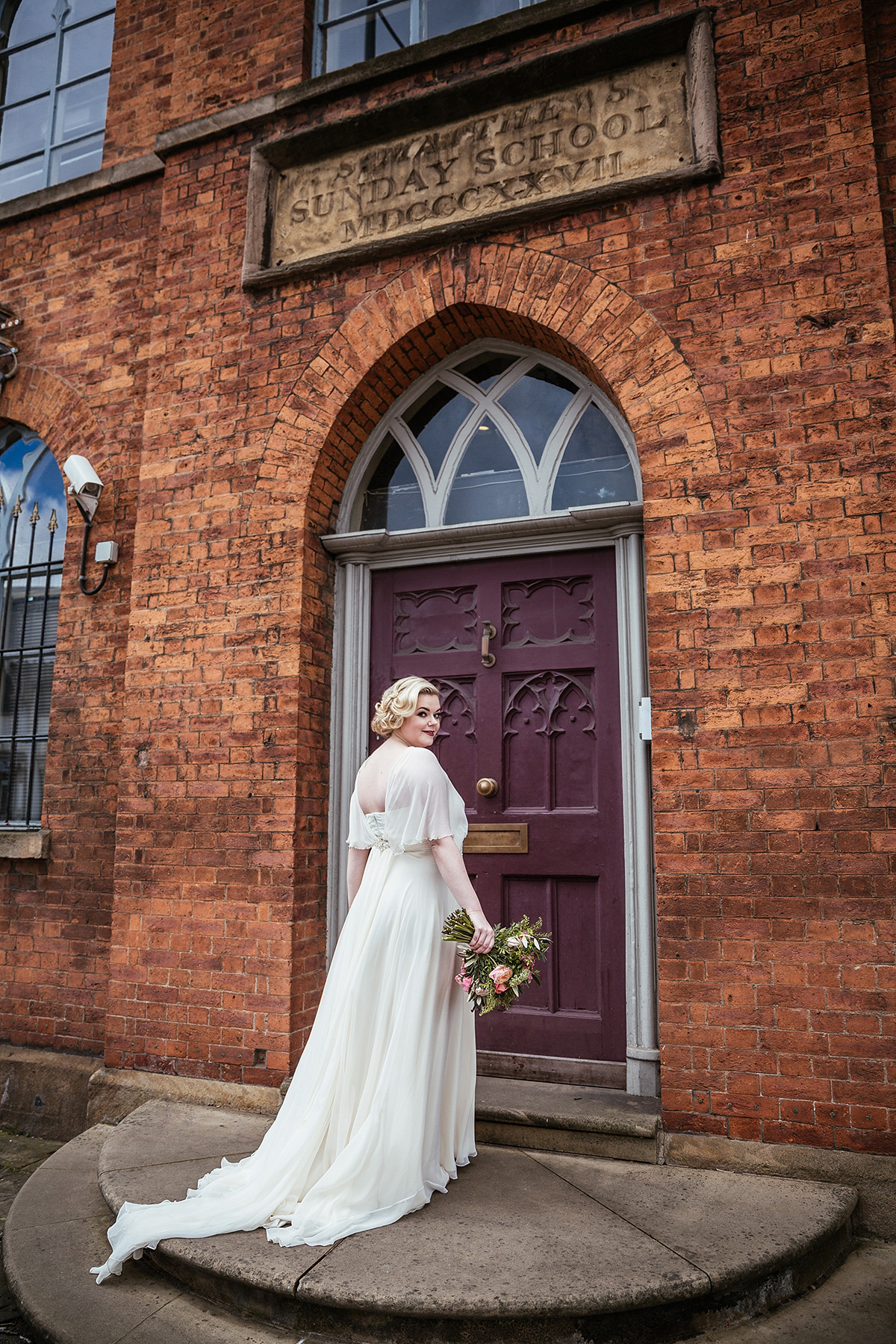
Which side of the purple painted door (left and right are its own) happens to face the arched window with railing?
right

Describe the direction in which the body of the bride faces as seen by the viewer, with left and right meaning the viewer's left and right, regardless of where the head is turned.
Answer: facing away from the viewer and to the right of the viewer

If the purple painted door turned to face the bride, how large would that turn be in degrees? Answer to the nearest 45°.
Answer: approximately 45° to its right

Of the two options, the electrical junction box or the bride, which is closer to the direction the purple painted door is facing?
the bride

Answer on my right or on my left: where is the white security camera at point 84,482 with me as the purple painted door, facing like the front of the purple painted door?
on my right

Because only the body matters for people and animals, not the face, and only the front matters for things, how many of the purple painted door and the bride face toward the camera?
1

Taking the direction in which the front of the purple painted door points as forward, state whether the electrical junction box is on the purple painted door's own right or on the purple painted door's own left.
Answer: on the purple painted door's own right

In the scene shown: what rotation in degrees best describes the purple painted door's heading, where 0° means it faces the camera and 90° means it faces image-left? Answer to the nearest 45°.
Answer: approximately 0°

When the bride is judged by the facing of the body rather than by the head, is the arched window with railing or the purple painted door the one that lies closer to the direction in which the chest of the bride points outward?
the purple painted door

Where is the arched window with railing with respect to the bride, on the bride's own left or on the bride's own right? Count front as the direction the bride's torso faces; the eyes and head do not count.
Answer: on the bride's own left

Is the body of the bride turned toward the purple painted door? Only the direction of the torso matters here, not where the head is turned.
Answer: yes
